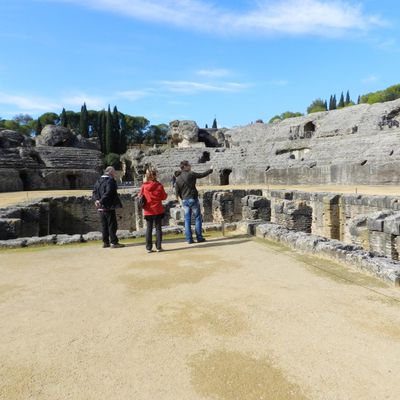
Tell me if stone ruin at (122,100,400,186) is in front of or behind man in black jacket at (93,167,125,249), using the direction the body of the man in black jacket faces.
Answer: in front

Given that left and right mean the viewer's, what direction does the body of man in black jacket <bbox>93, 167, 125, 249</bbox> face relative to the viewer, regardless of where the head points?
facing away from the viewer and to the right of the viewer

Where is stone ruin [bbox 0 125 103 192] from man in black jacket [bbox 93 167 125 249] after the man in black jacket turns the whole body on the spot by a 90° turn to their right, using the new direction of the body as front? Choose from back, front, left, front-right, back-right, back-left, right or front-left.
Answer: back-left
